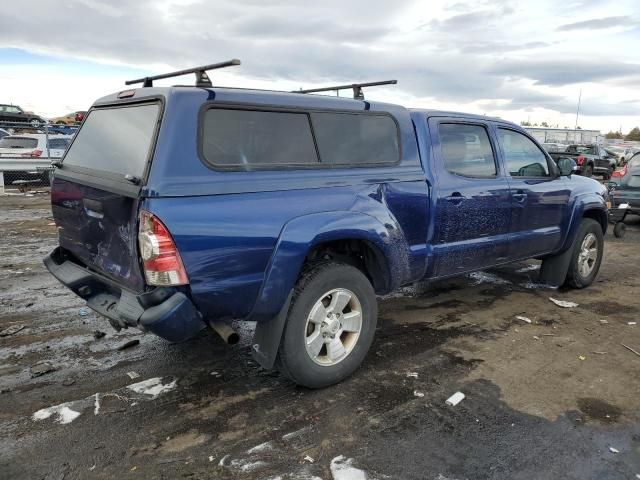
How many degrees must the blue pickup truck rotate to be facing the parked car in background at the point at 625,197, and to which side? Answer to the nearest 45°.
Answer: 0° — it already faces it

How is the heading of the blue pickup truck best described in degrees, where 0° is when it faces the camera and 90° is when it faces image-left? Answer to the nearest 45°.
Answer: approximately 225°

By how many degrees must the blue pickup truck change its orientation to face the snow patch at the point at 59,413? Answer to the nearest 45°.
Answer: approximately 135° to its left

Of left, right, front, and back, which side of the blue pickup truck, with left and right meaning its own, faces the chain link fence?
left

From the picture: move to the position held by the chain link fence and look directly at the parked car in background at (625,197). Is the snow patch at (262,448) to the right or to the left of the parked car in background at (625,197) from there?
right

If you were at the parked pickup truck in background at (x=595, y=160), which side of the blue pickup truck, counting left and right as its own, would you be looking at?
front

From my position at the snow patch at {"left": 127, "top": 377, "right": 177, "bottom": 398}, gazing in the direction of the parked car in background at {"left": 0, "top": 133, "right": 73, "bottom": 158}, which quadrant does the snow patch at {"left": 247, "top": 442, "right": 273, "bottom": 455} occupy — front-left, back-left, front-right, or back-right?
back-right
